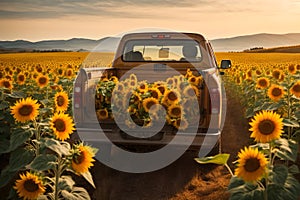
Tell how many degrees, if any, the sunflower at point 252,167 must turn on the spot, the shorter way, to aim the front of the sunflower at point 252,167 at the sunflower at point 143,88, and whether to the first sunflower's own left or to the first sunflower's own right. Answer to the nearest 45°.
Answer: approximately 135° to the first sunflower's own right

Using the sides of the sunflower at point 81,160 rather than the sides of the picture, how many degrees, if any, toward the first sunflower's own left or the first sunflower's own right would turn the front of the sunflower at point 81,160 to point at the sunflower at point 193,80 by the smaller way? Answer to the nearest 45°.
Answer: approximately 180°

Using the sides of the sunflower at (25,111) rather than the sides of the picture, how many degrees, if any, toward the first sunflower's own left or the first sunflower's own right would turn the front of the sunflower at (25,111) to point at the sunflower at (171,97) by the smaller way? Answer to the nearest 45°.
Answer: approximately 135° to the first sunflower's own left

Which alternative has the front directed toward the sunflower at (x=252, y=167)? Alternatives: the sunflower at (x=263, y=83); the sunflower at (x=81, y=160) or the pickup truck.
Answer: the sunflower at (x=263, y=83)

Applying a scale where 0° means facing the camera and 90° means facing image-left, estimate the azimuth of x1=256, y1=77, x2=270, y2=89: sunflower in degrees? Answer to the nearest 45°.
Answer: approximately 0°

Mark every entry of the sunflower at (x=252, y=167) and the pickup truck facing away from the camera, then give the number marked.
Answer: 1

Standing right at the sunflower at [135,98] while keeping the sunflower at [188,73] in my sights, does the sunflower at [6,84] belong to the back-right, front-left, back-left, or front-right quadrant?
back-left

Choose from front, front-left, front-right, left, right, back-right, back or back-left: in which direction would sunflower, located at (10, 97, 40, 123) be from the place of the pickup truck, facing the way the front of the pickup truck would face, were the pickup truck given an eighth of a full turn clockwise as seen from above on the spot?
back

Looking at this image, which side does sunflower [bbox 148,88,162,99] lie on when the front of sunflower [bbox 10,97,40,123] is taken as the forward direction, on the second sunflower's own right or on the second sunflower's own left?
on the second sunflower's own left

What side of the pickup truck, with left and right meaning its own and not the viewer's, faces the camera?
back

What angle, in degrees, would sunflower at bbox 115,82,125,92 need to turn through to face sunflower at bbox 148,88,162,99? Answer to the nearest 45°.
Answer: approximately 45° to its left

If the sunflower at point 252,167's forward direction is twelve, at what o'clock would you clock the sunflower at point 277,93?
the sunflower at point 277,93 is roughly at 6 o'clock from the sunflower at point 252,167.

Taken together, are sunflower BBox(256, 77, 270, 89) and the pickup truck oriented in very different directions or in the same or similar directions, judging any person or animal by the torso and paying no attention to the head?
very different directions
